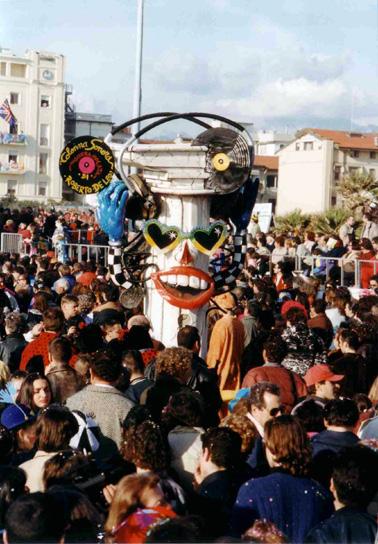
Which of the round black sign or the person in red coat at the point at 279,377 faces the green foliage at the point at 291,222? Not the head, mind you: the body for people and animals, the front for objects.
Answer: the person in red coat

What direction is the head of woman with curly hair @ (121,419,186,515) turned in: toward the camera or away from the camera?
away from the camera

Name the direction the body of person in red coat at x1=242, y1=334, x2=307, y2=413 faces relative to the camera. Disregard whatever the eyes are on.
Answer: away from the camera

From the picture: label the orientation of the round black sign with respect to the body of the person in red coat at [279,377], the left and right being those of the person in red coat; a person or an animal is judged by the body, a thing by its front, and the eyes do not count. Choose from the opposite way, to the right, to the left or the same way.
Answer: the opposite way

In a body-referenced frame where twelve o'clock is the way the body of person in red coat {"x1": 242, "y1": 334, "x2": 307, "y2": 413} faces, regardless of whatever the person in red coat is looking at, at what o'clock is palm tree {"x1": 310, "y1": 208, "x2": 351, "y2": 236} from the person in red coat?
The palm tree is roughly at 12 o'clock from the person in red coat.

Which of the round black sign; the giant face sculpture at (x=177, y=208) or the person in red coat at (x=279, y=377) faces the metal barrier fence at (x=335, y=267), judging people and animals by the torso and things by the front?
the person in red coat

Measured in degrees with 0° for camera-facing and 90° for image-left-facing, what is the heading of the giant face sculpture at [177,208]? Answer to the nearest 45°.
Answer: approximately 0°

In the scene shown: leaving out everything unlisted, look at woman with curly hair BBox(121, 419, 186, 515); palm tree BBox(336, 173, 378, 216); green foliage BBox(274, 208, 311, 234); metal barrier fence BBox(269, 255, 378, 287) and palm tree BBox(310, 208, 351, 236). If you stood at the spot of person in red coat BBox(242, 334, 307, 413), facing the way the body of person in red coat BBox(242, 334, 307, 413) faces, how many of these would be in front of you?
4
